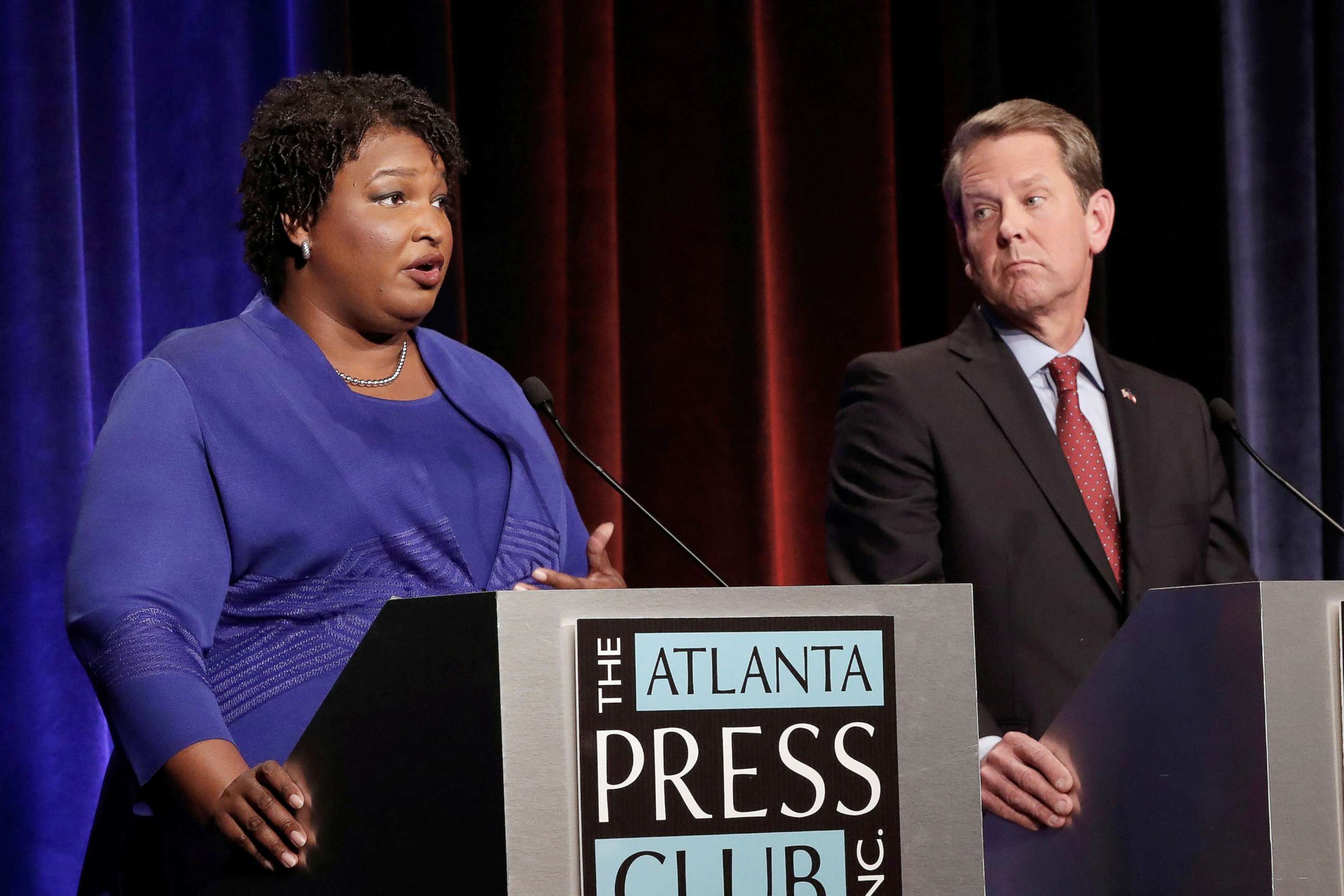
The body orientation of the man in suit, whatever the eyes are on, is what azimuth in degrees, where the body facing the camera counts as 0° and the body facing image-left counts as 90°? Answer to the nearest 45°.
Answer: approximately 315°

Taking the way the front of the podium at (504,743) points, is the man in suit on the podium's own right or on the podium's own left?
on the podium's own left

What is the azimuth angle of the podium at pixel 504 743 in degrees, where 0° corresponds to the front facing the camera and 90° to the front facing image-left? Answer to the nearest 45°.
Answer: approximately 315°

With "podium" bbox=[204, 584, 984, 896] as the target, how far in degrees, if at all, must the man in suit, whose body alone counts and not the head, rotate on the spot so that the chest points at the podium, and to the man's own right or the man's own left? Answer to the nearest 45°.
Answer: approximately 45° to the man's own right

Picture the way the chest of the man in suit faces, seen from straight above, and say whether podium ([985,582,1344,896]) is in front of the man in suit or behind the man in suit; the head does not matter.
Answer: in front

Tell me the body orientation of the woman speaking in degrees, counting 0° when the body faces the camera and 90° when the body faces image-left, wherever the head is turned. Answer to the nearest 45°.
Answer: approximately 315°

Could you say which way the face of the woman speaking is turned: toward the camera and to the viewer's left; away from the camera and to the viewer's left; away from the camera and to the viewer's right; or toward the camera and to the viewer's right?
toward the camera and to the viewer's right

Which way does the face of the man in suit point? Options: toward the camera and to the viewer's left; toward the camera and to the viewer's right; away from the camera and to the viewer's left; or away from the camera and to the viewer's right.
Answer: toward the camera and to the viewer's left
